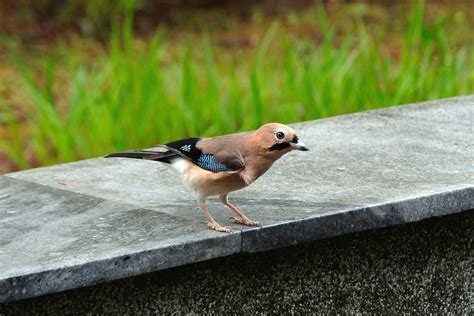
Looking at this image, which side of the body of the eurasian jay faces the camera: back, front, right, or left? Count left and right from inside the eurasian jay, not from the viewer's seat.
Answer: right
